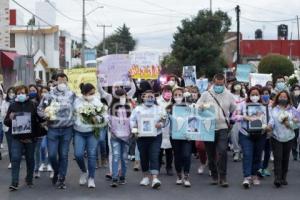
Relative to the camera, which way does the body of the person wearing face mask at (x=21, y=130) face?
toward the camera

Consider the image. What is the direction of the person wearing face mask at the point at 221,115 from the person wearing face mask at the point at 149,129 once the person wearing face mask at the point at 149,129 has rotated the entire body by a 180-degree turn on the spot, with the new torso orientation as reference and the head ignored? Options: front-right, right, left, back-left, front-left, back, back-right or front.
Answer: right

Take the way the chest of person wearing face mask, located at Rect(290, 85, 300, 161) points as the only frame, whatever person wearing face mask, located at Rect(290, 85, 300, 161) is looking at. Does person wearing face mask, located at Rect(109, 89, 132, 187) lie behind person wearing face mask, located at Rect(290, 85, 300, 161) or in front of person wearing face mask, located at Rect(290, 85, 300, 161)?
in front

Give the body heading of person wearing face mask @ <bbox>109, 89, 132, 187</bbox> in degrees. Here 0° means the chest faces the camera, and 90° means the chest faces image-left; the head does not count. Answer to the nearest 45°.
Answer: approximately 0°

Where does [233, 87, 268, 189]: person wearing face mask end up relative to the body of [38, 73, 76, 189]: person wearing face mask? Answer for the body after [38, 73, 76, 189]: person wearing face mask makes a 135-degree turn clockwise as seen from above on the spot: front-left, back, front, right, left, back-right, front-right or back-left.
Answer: back-right

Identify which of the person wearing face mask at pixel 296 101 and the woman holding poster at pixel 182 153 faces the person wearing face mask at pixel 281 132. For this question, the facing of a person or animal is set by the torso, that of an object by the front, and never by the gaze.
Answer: the person wearing face mask at pixel 296 101

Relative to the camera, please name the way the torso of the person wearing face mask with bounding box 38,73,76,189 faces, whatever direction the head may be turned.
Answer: toward the camera

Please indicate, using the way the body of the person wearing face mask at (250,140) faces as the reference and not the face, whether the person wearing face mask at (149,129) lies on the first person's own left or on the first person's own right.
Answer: on the first person's own right

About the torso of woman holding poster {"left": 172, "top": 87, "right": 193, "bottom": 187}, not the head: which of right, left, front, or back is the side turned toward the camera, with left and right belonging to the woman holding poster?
front

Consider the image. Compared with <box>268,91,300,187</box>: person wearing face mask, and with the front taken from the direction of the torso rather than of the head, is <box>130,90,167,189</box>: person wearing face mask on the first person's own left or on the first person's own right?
on the first person's own right
